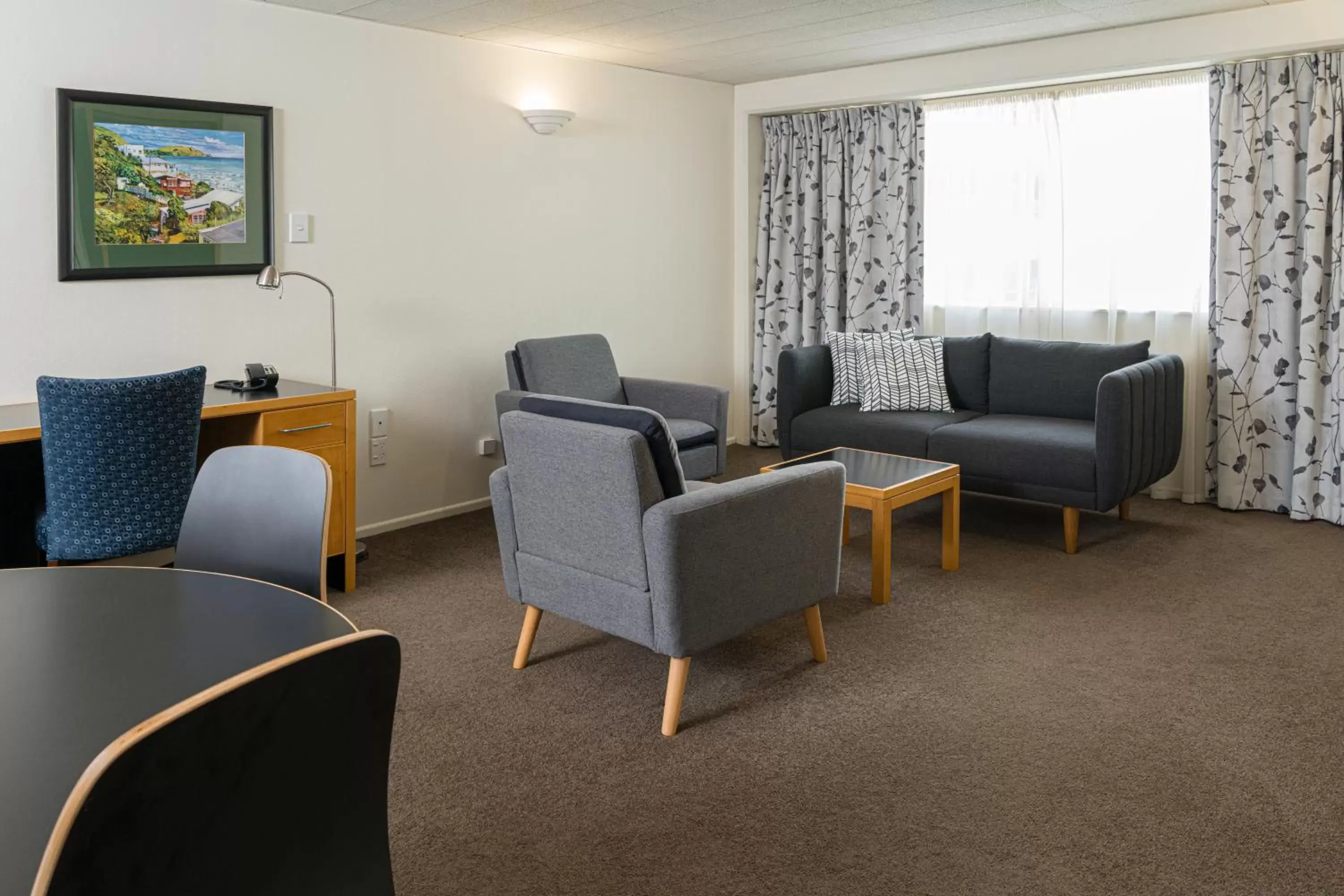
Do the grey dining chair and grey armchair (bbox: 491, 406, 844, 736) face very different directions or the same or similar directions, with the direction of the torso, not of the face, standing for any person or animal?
very different directions

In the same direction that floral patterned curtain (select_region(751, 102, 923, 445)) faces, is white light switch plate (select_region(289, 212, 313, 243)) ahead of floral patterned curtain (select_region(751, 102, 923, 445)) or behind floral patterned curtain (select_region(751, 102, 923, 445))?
ahead

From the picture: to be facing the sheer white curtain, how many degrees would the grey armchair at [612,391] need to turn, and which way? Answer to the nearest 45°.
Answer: approximately 45° to its left

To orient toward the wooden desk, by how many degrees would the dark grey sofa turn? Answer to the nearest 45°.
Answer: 0° — it already faces it

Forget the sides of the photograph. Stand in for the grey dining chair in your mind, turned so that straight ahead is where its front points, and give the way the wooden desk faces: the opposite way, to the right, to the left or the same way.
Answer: to the left
